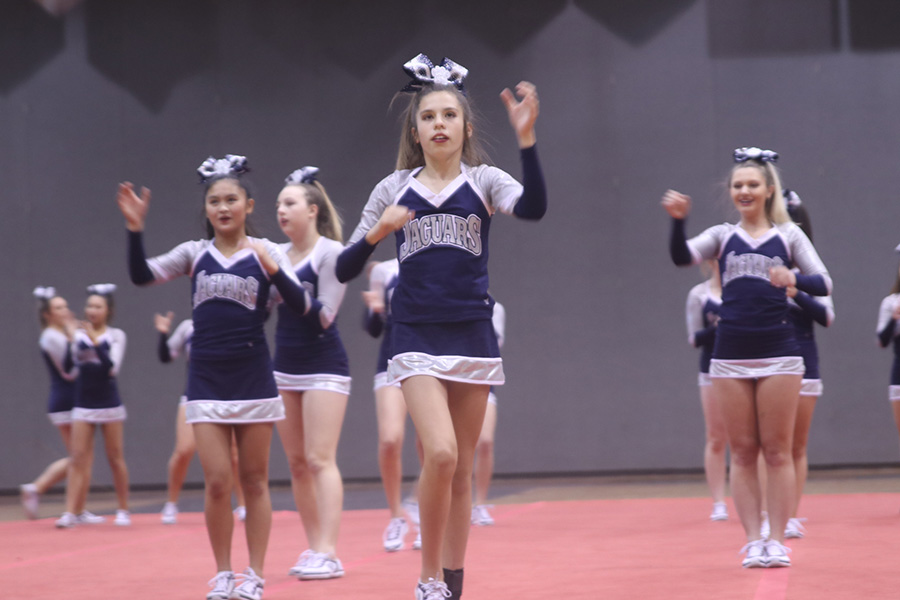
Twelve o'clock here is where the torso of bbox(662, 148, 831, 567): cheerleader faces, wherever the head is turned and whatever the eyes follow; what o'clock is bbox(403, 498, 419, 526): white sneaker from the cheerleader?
The white sneaker is roughly at 4 o'clock from the cheerleader.

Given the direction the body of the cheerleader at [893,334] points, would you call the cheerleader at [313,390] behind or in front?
in front

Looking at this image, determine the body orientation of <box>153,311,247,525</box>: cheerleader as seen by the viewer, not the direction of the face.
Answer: toward the camera

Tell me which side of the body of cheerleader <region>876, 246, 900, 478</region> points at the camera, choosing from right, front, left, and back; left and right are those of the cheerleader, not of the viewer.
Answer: front

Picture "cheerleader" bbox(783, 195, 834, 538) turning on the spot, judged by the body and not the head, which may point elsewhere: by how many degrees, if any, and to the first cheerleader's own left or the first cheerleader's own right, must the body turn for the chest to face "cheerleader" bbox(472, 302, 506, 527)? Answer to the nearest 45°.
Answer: approximately 45° to the first cheerleader's own right

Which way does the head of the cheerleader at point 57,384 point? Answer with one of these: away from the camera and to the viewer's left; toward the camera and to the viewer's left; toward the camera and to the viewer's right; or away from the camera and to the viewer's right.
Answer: toward the camera and to the viewer's right

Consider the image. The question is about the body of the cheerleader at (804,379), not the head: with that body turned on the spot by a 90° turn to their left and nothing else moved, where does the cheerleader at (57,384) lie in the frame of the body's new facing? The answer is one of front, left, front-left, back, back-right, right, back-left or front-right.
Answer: back-right

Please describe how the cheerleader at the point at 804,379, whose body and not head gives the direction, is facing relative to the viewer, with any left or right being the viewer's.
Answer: facing the viewer and to the left of the viewer

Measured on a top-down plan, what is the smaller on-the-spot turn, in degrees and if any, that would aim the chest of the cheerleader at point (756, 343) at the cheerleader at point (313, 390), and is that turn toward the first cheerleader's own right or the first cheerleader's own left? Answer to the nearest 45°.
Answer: approximately 90° to the first cheerleader's own right

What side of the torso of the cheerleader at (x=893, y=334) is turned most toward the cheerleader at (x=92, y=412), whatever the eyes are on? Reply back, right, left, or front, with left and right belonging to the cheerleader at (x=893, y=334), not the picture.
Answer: right

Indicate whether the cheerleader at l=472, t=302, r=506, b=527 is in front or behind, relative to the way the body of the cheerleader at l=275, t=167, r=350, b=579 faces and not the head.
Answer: behind

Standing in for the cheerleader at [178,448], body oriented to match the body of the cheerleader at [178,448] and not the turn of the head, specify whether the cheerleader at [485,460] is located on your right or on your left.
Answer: on your left

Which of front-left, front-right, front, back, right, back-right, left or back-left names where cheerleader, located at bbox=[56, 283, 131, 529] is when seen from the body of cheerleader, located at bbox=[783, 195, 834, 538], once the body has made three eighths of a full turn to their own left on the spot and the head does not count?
back

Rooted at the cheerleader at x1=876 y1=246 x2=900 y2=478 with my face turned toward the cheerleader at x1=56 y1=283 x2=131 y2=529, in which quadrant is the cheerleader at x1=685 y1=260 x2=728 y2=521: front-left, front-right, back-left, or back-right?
front-left

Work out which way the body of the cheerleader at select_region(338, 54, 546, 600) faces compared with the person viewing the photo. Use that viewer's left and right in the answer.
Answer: facing the viewer

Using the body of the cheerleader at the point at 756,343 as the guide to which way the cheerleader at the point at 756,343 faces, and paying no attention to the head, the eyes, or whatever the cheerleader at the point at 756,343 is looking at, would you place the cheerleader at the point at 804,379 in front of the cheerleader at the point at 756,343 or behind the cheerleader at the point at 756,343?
behind
